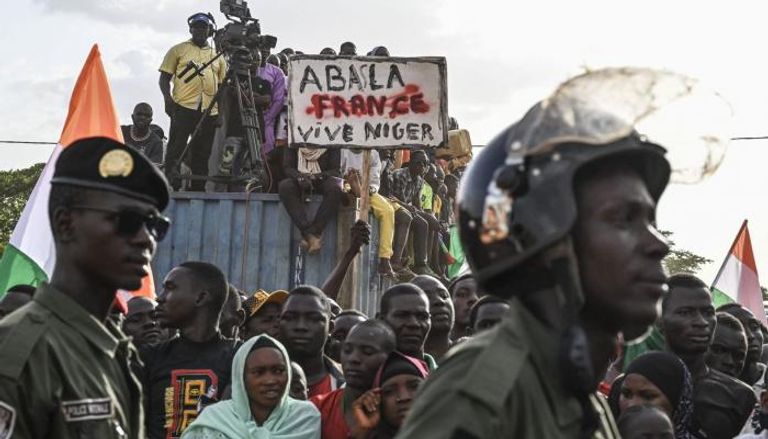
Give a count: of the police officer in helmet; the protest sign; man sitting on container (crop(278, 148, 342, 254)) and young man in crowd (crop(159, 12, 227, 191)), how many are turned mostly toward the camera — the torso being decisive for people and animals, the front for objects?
3

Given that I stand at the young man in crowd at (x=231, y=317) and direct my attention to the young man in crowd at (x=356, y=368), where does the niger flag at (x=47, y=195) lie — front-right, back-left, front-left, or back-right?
back-right

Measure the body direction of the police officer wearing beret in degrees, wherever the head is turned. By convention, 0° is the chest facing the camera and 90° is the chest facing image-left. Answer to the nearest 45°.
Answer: approximately 315°

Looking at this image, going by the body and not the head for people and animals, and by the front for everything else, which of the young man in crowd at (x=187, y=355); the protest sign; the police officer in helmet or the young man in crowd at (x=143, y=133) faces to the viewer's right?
the police officer in helmet

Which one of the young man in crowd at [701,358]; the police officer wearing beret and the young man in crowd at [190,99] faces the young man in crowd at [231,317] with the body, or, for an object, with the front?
the young man in crowd at [190,99]

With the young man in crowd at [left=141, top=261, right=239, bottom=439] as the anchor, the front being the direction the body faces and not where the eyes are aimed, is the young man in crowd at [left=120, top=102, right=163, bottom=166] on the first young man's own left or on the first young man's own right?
on the first young man's own right

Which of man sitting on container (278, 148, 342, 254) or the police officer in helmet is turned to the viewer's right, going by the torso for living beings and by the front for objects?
the police officer in helmet

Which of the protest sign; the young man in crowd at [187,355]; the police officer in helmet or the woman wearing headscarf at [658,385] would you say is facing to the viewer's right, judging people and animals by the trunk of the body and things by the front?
the police officer in helmet

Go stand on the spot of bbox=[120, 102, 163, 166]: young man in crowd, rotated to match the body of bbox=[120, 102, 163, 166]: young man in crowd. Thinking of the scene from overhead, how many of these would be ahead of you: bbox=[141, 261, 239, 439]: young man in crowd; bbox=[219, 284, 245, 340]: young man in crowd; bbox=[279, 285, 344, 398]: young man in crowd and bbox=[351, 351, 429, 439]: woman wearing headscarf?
4

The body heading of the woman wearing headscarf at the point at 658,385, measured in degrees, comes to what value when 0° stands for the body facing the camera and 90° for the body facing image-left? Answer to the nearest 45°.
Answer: approximately 45°
